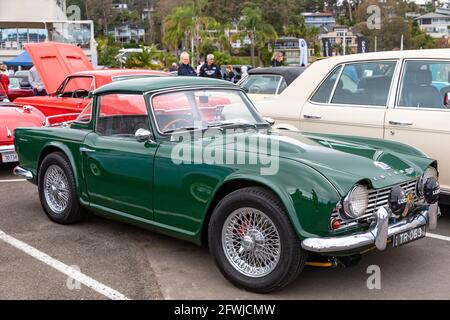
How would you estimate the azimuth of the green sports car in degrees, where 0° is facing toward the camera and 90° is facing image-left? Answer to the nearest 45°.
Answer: approximately 315°

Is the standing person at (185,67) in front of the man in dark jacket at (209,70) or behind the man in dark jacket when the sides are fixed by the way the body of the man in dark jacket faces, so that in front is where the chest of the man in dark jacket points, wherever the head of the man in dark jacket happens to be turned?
in front

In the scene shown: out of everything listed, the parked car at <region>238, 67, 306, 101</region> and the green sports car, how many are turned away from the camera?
0

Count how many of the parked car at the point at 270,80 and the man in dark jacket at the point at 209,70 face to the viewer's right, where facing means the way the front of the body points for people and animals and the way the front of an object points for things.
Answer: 0

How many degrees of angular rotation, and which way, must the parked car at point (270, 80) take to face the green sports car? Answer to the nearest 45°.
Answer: approximately 45° to its left

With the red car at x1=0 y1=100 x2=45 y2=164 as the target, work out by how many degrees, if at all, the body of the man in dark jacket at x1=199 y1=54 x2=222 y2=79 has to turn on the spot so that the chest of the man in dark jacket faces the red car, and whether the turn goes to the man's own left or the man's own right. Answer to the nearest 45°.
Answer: approximately 45° to the man's own right

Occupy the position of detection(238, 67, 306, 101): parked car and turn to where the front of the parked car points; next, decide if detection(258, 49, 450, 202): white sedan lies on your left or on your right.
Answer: on your left

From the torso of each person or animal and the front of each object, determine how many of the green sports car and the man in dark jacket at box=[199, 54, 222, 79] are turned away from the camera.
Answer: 0

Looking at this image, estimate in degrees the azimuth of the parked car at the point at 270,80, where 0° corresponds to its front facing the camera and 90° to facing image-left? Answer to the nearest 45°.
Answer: approximately 45°

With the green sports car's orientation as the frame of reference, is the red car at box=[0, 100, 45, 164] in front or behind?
behind

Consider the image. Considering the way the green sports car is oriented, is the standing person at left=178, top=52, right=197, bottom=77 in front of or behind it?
behind

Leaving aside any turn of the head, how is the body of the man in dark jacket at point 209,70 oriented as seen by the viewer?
toward the camera

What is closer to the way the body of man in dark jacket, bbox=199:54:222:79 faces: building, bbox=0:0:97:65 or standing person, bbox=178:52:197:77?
the standing person

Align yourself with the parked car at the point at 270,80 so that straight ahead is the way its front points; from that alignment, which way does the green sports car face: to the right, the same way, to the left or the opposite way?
to the left

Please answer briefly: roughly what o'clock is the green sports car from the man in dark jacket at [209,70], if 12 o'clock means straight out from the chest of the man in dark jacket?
The green sports car is roughly at 12 o'clock from the man in dark jacket.
